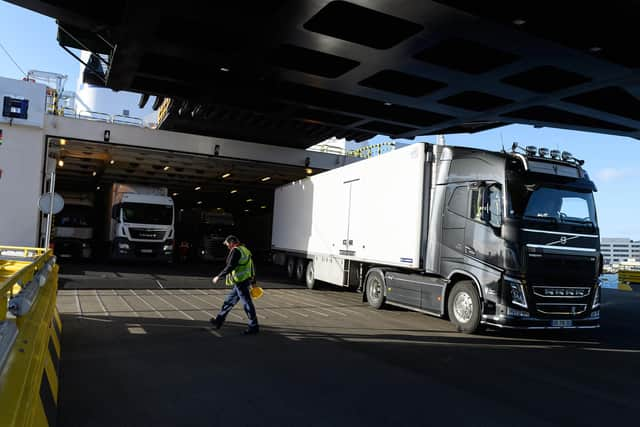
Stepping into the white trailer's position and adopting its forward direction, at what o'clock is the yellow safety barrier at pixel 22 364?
The yellow safety barrier is roughly at 2 o'clock from the white trailer.

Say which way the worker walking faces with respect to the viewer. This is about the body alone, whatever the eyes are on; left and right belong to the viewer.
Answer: facing to the left of the viewer

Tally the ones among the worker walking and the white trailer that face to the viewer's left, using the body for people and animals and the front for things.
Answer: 1

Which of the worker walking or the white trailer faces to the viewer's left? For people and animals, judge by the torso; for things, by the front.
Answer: the worker walking

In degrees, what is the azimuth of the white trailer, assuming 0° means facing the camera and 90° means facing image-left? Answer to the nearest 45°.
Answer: approximately 315°
